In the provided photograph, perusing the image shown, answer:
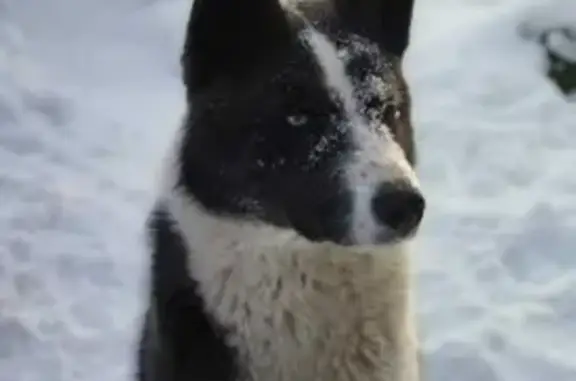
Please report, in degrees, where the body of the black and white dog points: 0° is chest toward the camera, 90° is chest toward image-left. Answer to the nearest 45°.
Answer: approximately 315°
